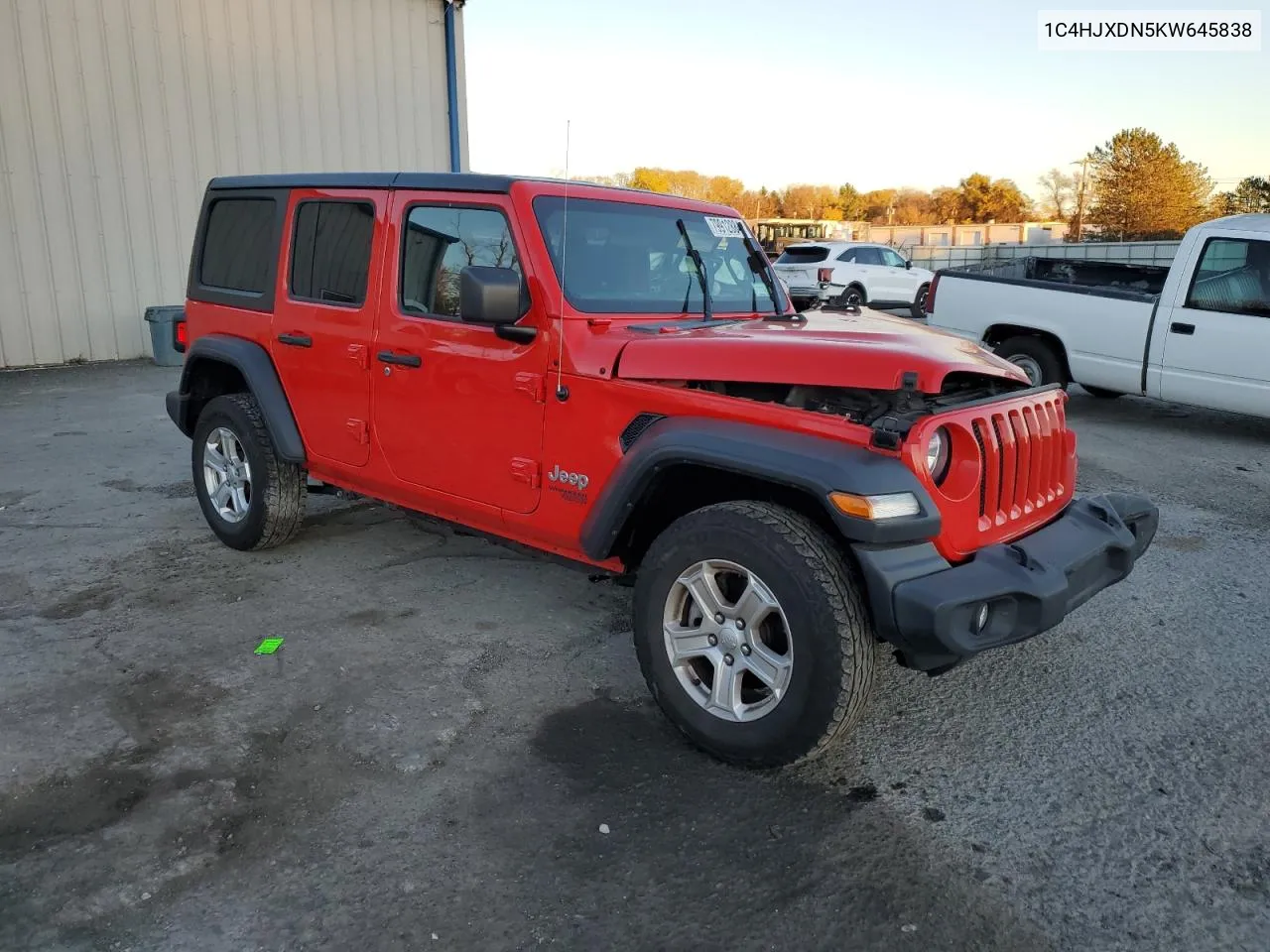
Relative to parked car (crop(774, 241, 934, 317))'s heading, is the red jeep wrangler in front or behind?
behind

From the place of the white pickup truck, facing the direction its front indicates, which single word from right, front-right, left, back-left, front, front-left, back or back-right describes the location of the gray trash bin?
back-right

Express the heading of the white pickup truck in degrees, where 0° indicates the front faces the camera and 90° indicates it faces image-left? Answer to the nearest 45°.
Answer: approximately 315°

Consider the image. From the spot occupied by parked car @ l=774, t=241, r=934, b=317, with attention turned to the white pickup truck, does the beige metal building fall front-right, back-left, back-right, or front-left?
front-right

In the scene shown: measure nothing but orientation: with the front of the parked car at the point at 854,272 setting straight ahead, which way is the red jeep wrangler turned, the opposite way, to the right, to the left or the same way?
to the right

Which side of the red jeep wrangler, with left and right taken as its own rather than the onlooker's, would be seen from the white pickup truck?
left

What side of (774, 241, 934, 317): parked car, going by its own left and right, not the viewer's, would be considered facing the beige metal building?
back

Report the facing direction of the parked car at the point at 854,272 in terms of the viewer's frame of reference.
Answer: facing away from the viewer and to the right of the viewer

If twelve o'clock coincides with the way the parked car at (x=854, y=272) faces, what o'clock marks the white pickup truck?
The white pickup truck is roughly at 4 o'clock from the parked car.

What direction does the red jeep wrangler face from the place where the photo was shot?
facing the viewer and to the right of the viewer
